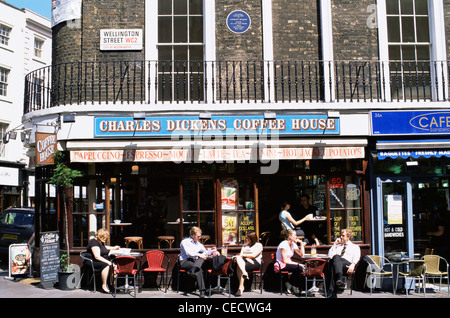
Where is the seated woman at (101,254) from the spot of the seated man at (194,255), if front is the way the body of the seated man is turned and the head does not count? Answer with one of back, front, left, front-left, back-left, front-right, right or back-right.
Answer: back-right

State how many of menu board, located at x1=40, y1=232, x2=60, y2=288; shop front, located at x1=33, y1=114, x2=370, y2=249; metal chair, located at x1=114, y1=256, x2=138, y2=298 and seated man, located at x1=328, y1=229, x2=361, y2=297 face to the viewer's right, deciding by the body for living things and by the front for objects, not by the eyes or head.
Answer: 0

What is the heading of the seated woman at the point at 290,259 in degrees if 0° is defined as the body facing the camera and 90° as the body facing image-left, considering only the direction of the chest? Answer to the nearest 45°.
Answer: approximately 270°

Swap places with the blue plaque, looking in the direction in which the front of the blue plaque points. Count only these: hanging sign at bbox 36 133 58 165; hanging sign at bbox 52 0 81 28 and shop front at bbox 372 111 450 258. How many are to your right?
2

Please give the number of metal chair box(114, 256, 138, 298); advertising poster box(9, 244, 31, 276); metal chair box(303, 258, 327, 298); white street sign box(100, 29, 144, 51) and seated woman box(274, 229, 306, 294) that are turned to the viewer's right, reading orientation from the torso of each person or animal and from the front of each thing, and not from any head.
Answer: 1

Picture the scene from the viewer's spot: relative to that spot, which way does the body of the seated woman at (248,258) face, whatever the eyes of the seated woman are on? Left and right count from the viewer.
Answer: facing the viewer and to the left of the viewer

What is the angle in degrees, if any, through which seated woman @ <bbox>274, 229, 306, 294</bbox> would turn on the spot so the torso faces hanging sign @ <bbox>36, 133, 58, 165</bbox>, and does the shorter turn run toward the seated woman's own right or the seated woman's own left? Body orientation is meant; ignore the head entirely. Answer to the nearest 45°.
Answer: approximately 180°

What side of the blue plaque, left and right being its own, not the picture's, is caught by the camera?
front

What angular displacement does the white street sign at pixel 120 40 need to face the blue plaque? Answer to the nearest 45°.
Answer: approximately 90° to its left

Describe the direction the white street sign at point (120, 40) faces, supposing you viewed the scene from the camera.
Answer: facing the viewer

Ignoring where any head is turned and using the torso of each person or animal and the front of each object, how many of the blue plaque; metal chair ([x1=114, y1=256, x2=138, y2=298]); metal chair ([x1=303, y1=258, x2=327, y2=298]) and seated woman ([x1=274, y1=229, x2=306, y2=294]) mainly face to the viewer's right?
1

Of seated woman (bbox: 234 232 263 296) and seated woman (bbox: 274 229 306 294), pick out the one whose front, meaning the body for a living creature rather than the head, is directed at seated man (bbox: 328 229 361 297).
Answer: seated woman (bbox: 274 229 306 294)
